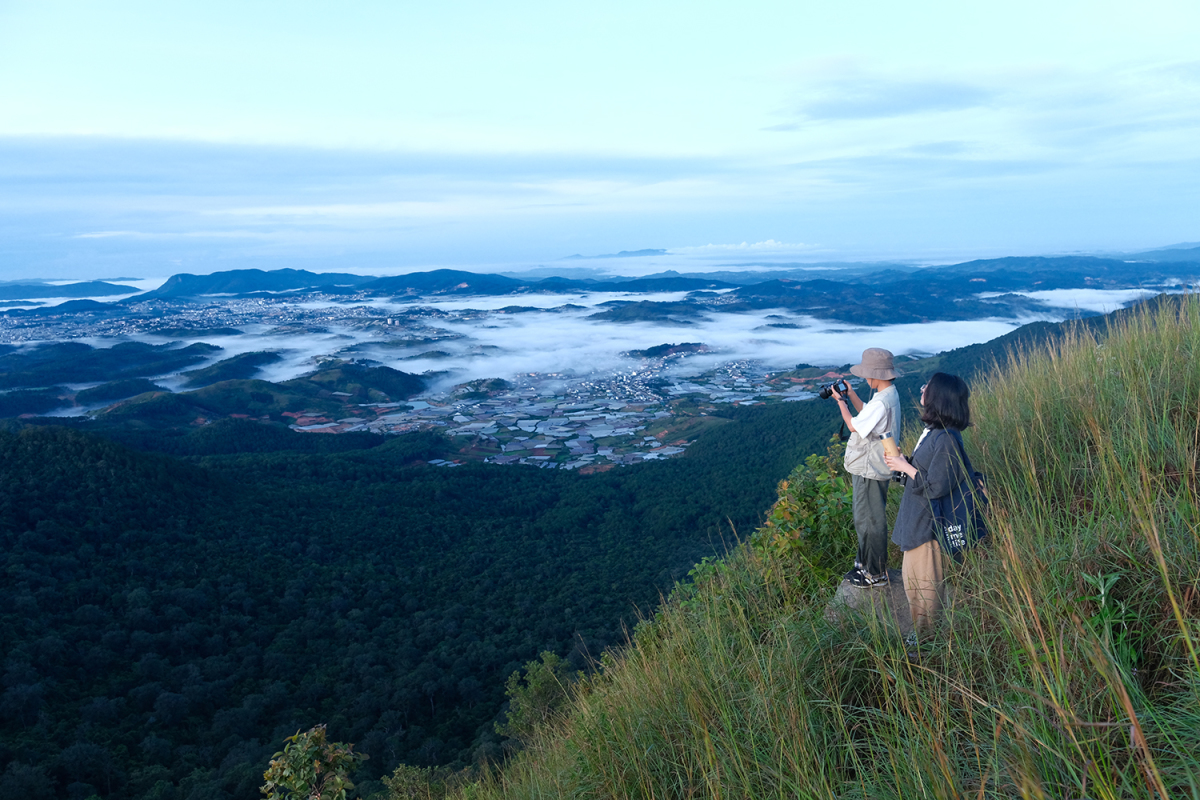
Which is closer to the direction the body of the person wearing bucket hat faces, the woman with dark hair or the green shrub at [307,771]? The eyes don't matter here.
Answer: the green shrub

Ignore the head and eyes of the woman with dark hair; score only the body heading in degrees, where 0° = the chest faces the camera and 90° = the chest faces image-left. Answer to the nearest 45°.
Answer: approximately 90°

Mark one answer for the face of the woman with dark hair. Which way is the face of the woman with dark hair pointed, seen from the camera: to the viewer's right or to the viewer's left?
to the viewer's left

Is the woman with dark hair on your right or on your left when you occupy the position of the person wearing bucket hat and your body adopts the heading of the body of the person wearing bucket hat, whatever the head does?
on your left

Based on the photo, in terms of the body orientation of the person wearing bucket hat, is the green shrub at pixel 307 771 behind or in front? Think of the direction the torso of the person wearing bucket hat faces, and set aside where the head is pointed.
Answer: in front

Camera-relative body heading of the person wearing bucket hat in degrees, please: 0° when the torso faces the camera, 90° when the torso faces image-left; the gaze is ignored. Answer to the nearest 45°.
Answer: approximately 90°
